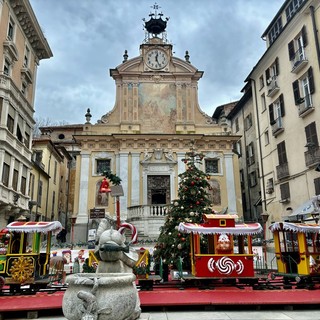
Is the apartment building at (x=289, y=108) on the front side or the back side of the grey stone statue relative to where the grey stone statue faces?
on the back side

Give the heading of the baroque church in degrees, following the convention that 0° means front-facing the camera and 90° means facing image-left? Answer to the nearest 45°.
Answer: approximately 0°

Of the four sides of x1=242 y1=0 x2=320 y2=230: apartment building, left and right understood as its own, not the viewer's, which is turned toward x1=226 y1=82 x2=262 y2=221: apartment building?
right

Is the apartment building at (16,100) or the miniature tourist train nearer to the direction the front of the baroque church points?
the miniature tourist train

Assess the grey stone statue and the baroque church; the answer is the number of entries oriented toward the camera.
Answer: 2

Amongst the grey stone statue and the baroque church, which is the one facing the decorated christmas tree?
the baroque church

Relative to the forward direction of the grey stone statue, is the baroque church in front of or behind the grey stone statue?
behind

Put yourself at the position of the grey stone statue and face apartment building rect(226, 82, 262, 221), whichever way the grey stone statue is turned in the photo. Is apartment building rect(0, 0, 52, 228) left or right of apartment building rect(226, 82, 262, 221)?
left

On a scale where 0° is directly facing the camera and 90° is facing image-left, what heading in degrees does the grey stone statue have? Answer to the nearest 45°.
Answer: approximately 0°

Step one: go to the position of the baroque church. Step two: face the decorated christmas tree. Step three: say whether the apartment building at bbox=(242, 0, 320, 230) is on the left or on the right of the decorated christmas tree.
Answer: left

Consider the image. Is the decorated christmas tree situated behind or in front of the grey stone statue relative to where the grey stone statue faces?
behind
